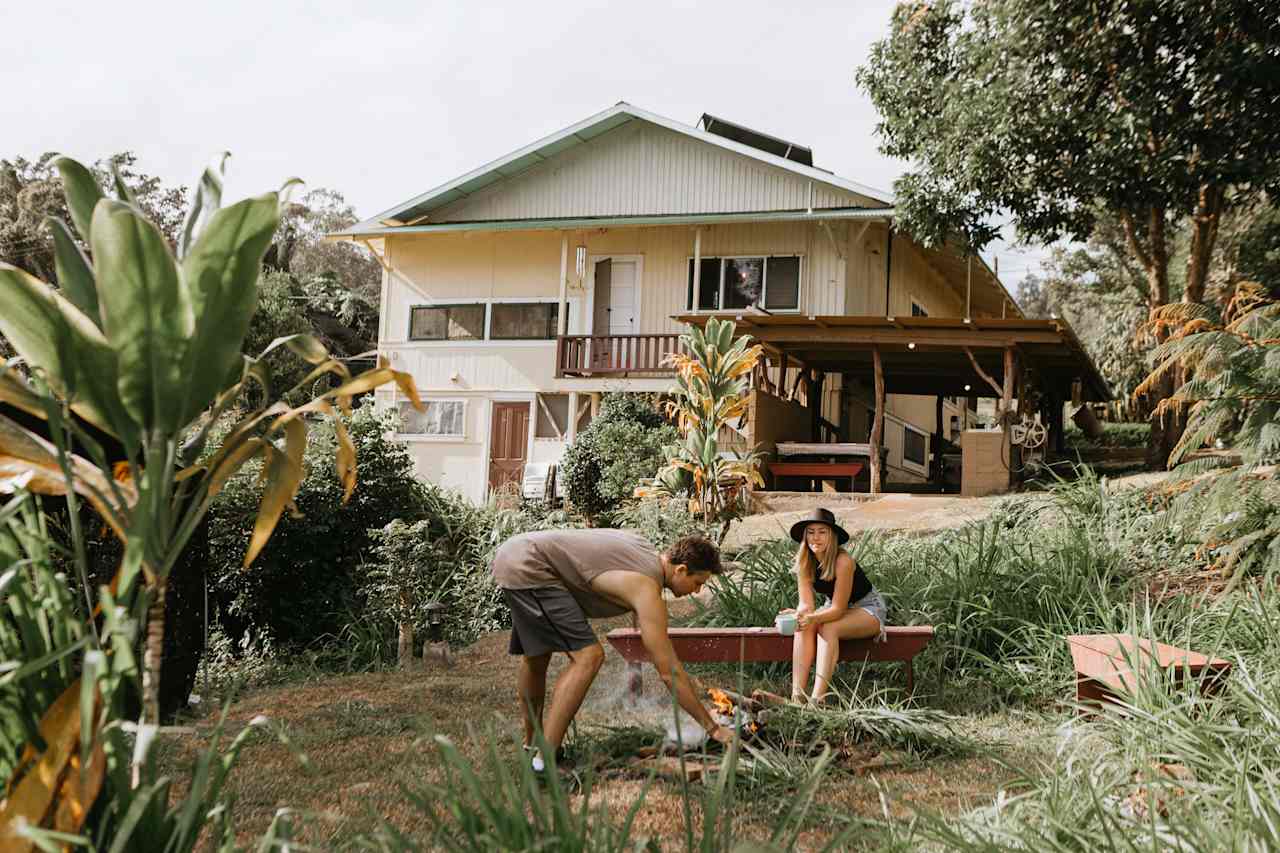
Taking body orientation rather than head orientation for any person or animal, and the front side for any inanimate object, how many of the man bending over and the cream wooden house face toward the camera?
1

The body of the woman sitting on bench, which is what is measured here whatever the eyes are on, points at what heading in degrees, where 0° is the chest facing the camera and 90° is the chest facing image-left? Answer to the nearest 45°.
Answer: approximately 45°

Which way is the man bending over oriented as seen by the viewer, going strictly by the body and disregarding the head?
to the viewer's right

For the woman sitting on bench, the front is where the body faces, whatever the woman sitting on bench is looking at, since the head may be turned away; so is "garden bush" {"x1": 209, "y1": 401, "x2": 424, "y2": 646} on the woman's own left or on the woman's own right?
on the woman's own right

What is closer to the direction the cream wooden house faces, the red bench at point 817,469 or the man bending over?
the man bending over

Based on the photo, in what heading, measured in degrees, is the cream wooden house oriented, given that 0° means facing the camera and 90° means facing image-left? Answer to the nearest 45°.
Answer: approximately 0°

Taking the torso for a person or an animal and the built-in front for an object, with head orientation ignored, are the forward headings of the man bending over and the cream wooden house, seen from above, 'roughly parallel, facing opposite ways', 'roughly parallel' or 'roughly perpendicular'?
roughly perpendicular

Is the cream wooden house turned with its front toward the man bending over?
yes

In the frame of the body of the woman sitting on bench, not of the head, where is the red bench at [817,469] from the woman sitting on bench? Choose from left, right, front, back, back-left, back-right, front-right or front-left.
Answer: back-right

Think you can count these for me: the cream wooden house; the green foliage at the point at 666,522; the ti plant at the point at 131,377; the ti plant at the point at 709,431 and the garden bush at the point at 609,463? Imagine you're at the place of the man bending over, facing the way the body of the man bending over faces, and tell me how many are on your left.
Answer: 4

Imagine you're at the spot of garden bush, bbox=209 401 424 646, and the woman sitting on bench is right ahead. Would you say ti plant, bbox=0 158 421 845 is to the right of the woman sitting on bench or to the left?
right

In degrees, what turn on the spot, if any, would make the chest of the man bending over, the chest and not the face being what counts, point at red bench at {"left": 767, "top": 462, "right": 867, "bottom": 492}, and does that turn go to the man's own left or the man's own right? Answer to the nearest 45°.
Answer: approximately 90° to the man's own left

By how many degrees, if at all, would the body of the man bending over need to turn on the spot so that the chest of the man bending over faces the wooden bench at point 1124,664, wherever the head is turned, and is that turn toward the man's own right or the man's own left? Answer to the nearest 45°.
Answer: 0° — they already face it

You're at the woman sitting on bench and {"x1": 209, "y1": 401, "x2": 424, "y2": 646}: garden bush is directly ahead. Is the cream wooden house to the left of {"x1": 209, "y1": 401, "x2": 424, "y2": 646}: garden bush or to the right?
right
